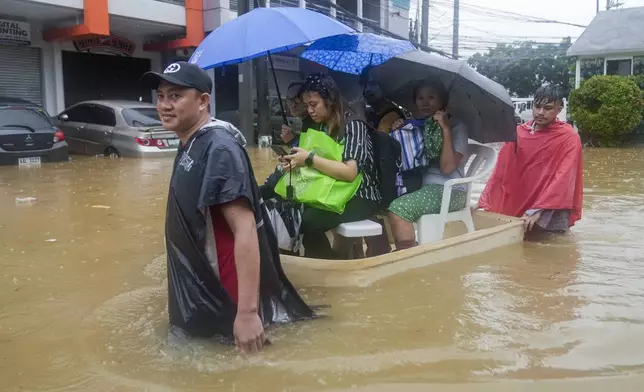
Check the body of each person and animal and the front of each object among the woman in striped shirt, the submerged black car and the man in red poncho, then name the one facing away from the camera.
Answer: the submerged black car

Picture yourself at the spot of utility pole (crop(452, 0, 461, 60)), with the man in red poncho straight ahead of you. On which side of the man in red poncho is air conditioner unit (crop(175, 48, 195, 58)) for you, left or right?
right

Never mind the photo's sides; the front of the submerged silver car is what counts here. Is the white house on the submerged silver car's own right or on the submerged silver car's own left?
on the submerged silver car's own right

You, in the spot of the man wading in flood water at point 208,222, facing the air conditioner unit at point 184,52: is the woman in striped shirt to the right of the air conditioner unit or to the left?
right

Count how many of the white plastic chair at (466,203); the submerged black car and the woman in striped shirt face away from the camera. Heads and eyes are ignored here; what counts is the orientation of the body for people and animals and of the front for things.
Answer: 1

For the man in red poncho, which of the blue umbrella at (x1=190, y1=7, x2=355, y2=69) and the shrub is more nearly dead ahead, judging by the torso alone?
the blue umbrella

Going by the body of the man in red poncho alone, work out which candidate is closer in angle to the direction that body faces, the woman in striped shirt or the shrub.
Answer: the woman in striped shirt

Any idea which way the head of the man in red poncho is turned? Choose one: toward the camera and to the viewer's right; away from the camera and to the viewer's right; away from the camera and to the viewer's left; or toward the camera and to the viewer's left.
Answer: toward the camera and to the viewer's left

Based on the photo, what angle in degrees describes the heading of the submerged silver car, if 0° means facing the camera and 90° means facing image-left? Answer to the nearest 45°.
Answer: approximately 135°

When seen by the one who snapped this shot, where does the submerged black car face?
facing away from the viewer

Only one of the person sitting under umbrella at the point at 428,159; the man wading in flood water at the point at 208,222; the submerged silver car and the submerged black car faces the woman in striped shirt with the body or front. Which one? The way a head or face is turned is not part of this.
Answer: the person sitting under umbrella

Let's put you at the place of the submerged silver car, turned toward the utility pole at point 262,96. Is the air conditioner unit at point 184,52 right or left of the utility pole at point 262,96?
left

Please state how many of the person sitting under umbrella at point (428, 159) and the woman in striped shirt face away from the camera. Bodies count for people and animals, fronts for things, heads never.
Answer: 0

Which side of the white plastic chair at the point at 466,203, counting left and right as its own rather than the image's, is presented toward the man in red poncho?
back

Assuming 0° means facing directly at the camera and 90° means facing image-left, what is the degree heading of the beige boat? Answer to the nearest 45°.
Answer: approximately 45°

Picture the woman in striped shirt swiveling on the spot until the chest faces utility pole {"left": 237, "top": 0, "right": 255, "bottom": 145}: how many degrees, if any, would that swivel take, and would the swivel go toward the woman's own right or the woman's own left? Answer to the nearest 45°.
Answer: approximately 90° to the woman's own right
